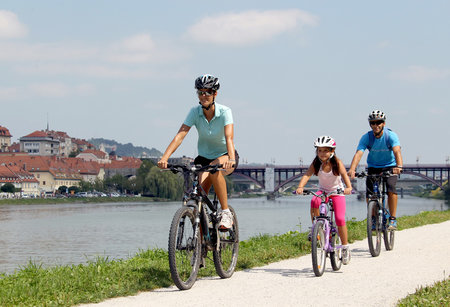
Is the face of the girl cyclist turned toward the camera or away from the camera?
toward the camera

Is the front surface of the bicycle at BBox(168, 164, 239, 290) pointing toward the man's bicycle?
no

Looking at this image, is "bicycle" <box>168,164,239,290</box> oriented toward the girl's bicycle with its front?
no

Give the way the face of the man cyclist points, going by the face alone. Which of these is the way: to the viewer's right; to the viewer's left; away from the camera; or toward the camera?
toward the camera

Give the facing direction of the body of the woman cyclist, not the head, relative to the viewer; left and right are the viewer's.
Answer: facing the viewer and to the left of the viewer

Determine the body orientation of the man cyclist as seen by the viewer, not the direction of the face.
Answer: toward the camera

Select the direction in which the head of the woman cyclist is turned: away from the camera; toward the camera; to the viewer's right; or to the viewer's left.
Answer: toward the camera

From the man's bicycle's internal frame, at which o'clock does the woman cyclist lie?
The woman cyclist is roughly at 1 o'clock from the man's bicycle.

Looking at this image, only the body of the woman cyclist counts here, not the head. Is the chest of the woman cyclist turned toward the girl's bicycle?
no

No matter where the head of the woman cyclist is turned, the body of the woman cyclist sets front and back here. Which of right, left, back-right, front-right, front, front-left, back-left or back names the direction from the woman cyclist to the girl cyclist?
back

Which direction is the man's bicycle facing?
toward the camera

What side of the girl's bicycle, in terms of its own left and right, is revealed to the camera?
front

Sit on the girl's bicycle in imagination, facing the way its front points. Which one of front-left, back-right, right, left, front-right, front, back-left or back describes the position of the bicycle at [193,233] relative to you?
front-right

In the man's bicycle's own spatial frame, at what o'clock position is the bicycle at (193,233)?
The bicycle is roughly at 1 o'clock from the man's bicycle.

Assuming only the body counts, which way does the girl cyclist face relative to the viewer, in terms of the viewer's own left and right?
facing the viewer

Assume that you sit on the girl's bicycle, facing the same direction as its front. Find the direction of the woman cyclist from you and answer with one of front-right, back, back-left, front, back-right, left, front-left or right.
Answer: front-right

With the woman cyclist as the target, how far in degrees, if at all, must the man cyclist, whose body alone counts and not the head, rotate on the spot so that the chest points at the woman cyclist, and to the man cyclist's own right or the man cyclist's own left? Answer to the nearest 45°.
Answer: approximately 45° to the man cyclist's own right
